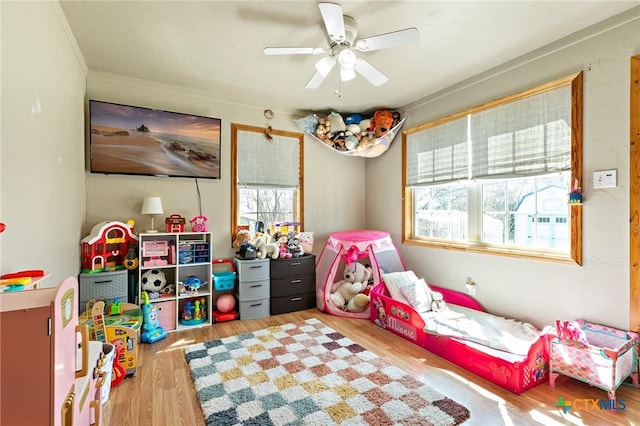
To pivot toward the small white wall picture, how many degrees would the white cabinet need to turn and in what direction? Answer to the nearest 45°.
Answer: approximately 45° to its left

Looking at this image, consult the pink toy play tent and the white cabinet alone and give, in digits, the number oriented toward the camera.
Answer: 2

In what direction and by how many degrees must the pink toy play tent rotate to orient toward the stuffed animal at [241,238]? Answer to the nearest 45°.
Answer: approximately 90° to its right

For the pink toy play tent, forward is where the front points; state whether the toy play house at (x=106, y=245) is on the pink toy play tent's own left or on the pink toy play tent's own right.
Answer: on the pink toy play tent's own right

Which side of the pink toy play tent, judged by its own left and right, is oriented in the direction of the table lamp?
right

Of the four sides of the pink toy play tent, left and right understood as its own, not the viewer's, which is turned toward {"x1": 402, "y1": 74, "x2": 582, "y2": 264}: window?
left

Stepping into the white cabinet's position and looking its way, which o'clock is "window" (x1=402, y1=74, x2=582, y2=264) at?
The window is roughly at 10 o'clock from the white cabinet.

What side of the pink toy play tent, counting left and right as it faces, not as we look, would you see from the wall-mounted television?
right
